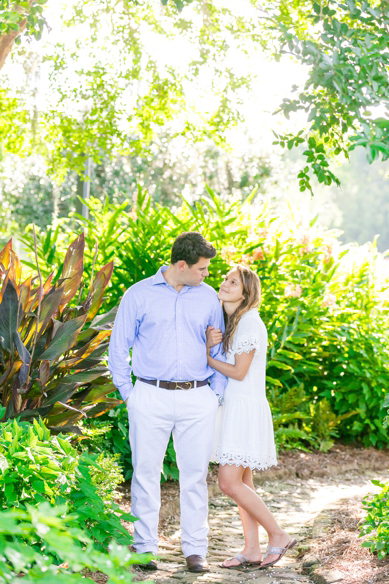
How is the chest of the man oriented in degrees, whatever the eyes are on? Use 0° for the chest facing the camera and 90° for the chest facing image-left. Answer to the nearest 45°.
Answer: approximately 0°

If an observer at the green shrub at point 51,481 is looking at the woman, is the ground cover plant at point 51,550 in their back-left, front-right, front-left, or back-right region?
back-right

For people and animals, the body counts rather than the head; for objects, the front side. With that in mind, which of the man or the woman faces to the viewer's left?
the woman

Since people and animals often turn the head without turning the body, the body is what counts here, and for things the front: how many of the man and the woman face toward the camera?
1

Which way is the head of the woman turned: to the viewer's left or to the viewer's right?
to the viewer's left

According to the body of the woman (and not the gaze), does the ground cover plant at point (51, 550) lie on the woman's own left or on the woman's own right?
on the woman's own left

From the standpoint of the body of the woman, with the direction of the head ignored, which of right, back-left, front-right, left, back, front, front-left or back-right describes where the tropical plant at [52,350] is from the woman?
front

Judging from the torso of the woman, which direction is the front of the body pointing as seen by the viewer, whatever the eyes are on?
to the viewer's left

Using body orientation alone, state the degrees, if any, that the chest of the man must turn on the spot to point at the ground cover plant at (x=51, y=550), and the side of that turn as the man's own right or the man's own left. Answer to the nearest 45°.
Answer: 0° — they already face it

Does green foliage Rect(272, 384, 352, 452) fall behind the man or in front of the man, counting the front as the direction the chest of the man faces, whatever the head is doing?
behind
